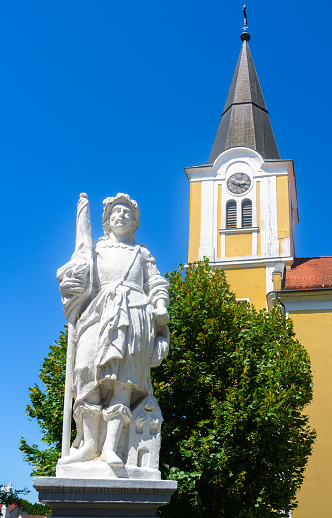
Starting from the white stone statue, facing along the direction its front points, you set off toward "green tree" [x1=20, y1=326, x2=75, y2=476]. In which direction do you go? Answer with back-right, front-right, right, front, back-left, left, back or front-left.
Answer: back

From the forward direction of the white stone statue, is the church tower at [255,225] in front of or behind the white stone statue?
behind

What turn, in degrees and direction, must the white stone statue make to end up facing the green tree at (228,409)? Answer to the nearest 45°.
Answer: approximately 180°

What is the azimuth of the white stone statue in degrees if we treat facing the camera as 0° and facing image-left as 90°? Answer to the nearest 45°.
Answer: approximately 0°
